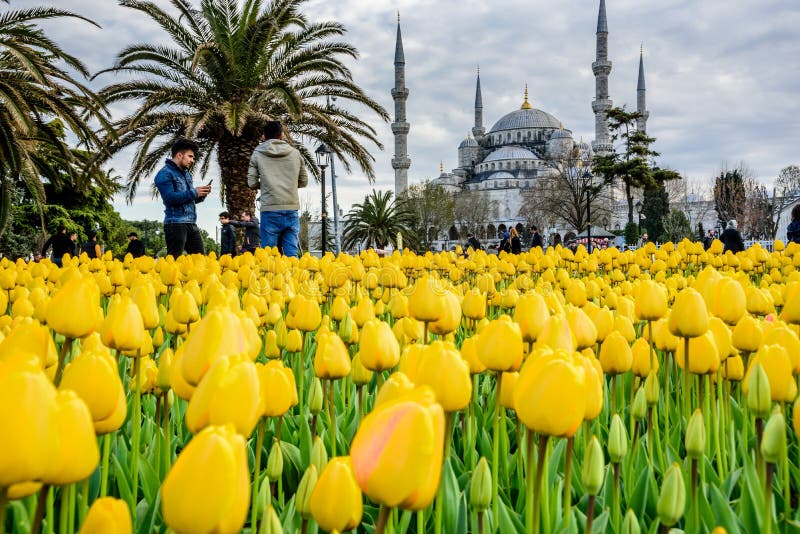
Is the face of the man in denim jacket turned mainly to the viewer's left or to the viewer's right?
to the viewer's right

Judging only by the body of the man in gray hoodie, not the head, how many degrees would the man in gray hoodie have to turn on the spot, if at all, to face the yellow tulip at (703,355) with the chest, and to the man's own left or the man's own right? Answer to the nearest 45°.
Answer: approximately 180°

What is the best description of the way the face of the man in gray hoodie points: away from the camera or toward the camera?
away from the camera

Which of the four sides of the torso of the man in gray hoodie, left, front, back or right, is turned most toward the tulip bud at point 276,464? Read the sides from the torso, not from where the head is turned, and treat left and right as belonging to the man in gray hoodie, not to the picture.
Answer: back

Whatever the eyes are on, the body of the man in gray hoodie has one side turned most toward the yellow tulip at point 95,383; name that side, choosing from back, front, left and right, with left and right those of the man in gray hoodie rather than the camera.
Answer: back

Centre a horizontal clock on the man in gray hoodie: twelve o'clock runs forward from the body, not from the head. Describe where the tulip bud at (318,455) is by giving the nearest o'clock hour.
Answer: The tulip bud is roughly at 6 o'clock from the man in gray hoodie.

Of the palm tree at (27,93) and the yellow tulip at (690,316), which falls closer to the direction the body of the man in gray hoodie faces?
the palm tree

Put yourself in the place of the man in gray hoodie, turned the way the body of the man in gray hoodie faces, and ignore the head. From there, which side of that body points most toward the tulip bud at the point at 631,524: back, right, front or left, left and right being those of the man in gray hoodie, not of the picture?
back

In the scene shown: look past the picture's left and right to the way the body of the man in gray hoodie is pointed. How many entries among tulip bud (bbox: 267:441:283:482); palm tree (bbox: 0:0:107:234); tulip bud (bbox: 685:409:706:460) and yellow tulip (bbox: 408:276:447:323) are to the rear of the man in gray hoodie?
3

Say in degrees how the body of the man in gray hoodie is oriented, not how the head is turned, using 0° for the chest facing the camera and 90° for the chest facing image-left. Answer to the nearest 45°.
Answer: approximately 180°

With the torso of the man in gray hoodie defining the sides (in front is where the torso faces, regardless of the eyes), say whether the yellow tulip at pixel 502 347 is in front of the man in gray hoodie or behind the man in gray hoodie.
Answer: behind

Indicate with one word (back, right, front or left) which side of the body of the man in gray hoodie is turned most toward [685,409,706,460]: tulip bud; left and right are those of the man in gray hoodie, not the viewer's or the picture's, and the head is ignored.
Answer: back

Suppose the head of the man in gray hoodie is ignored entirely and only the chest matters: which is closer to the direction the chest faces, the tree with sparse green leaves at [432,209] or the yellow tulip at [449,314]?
the tree with sparse green leaves

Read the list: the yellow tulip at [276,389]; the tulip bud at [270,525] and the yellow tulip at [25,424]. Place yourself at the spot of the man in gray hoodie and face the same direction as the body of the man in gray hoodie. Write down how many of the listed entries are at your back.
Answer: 3

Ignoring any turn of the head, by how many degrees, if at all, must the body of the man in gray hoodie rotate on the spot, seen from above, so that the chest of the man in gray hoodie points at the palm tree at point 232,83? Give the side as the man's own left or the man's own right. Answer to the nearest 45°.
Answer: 0° — they already face it

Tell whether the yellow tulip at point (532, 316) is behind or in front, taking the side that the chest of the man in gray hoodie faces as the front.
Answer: behind

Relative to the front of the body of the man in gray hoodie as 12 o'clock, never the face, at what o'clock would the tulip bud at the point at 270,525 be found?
The tulip bud is roughly at 6 o'clock from the man in gray hoodie.

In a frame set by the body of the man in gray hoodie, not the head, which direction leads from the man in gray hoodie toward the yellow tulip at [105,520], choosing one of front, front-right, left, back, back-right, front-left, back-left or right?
back
